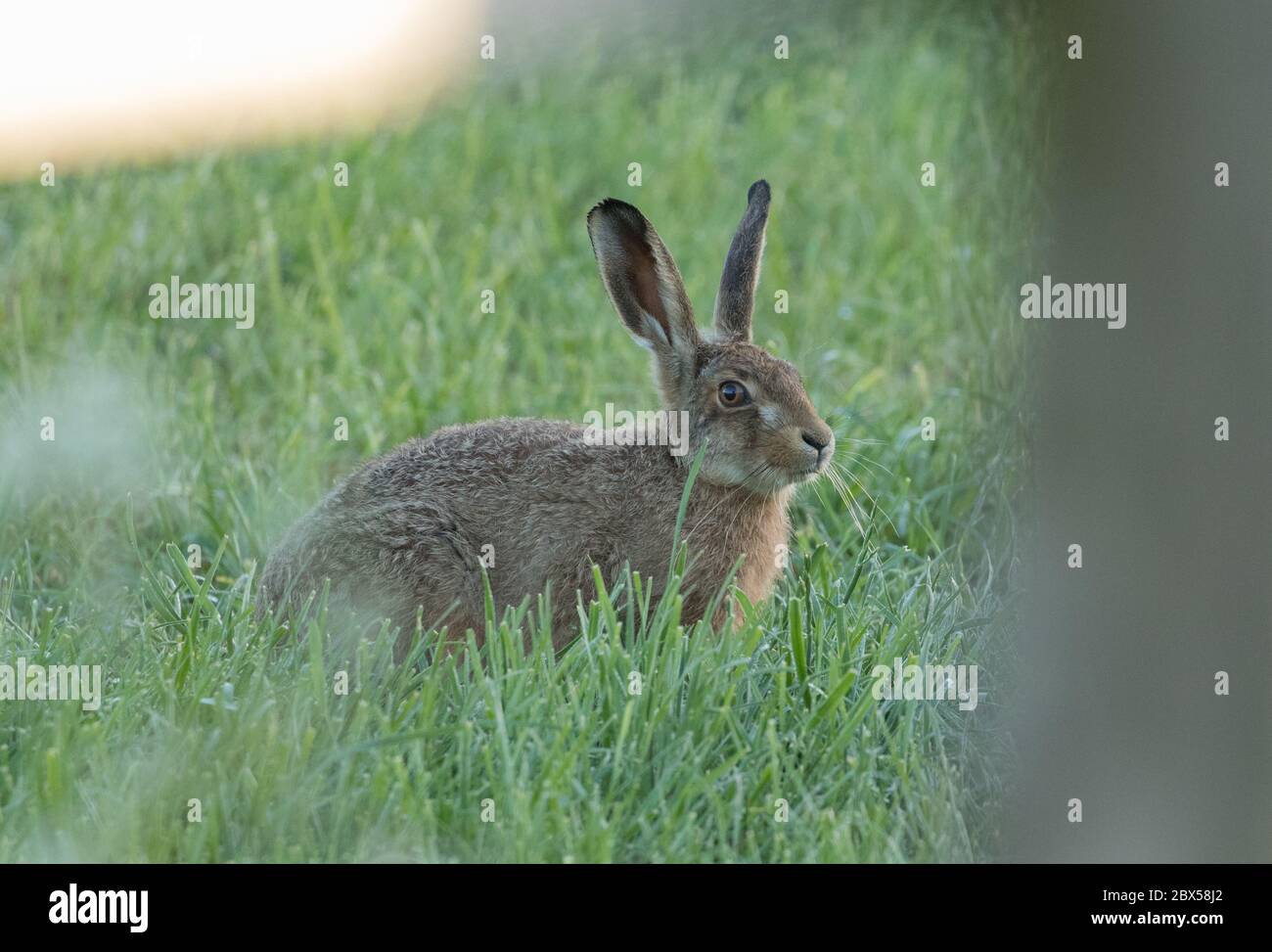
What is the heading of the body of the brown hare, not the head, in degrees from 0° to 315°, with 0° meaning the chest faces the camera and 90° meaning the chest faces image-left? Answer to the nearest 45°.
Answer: approximately 270°
